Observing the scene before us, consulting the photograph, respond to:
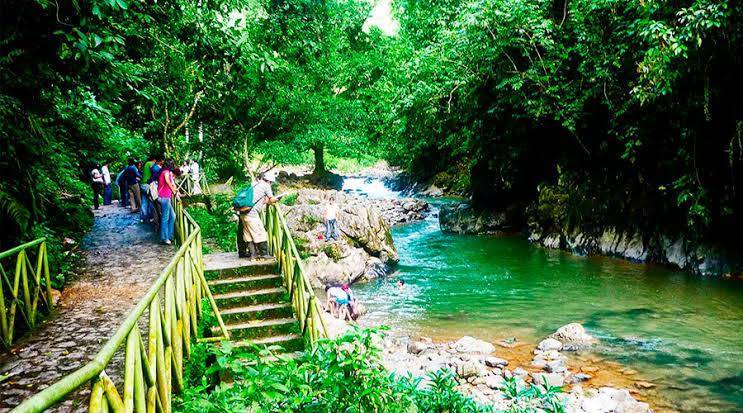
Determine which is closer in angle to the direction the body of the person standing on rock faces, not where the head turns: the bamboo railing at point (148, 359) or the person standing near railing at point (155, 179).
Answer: the bamboo railing

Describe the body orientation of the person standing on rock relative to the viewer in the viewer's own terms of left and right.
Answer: facing the viewer

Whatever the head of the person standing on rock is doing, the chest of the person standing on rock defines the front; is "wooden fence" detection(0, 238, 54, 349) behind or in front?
in front

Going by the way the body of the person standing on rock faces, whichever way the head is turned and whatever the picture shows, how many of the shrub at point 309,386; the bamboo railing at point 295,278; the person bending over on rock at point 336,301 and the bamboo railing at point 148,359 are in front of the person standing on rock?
4

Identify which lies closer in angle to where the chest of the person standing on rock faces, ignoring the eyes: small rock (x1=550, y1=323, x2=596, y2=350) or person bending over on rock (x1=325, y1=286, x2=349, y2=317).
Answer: the person bending over on rock

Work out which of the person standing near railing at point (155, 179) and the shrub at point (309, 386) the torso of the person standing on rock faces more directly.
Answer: the shrub

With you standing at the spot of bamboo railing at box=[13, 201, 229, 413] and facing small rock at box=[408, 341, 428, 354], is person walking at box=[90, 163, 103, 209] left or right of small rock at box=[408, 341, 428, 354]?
left

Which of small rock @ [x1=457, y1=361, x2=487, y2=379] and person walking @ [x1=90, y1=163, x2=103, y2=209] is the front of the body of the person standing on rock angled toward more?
the small rock

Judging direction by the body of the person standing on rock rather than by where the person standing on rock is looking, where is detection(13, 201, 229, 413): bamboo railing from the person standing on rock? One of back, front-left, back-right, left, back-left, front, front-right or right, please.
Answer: front

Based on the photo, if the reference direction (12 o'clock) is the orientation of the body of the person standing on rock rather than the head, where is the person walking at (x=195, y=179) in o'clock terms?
The person walking is roughly at 4 o'clock from the person standing on rock.

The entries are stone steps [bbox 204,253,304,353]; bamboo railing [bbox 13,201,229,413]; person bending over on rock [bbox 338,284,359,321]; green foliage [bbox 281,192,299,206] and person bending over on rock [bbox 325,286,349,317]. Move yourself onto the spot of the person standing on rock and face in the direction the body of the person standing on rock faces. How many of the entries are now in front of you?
4

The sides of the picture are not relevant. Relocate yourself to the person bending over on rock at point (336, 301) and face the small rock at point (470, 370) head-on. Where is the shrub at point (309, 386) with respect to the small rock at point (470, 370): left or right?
right

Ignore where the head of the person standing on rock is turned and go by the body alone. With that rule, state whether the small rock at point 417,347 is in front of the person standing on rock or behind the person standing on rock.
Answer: in front
